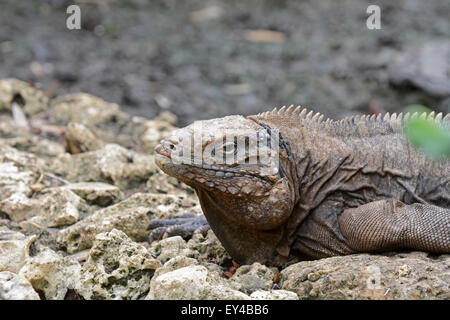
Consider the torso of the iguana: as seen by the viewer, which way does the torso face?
to the viewer's left

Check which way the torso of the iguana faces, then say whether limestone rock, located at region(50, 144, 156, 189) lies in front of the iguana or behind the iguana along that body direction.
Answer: in front

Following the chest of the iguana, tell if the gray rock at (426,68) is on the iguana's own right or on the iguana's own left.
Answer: on the iguana's own right

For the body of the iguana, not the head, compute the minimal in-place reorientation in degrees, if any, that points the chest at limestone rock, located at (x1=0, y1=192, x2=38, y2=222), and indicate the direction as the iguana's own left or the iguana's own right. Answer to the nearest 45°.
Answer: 0° — it already faces it

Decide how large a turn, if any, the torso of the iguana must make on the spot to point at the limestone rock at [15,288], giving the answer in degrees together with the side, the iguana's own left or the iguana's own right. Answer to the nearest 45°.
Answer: approximately 45° to the iguana's own left

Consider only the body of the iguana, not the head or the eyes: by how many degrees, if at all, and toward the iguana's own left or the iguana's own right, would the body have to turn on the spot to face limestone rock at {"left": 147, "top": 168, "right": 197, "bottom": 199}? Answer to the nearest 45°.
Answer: approximately 45° to the iguana's own right

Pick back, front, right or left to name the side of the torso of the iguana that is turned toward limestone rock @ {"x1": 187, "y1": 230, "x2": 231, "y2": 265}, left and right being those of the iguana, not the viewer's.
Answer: front

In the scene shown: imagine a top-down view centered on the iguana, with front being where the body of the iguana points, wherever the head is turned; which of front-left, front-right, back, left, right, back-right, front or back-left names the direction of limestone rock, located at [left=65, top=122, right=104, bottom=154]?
front-right

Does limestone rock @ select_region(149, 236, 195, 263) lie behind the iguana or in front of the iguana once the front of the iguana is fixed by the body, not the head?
in front

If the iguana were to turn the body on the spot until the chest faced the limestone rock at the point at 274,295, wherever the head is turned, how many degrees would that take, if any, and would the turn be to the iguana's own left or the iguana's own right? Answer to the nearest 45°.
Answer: approximately 90° to the iguana's own left

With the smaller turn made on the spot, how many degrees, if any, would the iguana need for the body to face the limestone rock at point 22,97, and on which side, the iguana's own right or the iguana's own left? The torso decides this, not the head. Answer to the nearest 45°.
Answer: approximately 45° to the iguana's own right
